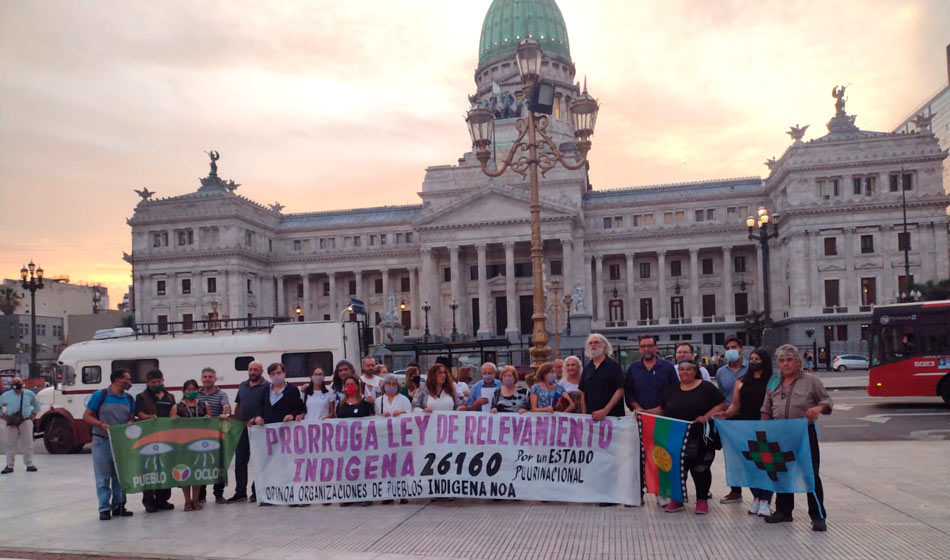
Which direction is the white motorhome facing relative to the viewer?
to the viewer's left

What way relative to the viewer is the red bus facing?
to the viewer's left

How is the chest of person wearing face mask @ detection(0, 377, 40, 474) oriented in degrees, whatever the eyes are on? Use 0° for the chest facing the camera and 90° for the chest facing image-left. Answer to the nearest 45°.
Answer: approximately 0°

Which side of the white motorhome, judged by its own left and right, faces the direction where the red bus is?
back

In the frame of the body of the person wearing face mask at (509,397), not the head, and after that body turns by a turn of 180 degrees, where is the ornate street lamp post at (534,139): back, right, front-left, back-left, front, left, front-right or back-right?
front

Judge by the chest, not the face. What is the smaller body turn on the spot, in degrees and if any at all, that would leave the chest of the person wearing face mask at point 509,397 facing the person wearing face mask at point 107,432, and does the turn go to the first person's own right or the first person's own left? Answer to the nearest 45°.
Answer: approximately 90° to the first person's own right

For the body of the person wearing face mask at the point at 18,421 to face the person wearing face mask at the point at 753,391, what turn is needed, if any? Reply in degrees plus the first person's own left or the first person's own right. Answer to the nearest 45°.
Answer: approximately 45° to the first person's own left

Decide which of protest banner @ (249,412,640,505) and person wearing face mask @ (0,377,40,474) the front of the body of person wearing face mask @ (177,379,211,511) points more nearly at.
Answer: the protest banner
